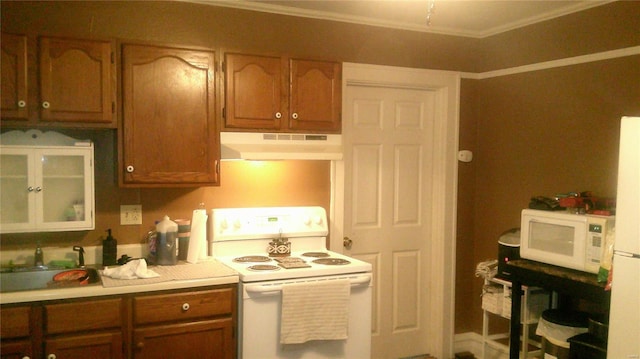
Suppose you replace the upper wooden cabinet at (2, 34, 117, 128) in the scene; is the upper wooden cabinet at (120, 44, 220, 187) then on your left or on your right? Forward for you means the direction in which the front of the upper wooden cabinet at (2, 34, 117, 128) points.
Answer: on your left

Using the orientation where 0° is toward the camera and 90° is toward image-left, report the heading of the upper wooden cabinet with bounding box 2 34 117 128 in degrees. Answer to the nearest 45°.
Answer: approximately 0°

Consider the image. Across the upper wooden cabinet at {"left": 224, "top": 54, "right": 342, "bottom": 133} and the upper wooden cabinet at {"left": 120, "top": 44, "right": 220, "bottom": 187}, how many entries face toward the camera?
2

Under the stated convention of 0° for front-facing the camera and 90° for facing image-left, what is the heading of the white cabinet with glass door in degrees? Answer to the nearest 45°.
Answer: approximately 0°

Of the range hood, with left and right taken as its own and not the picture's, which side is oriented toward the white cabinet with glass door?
right
